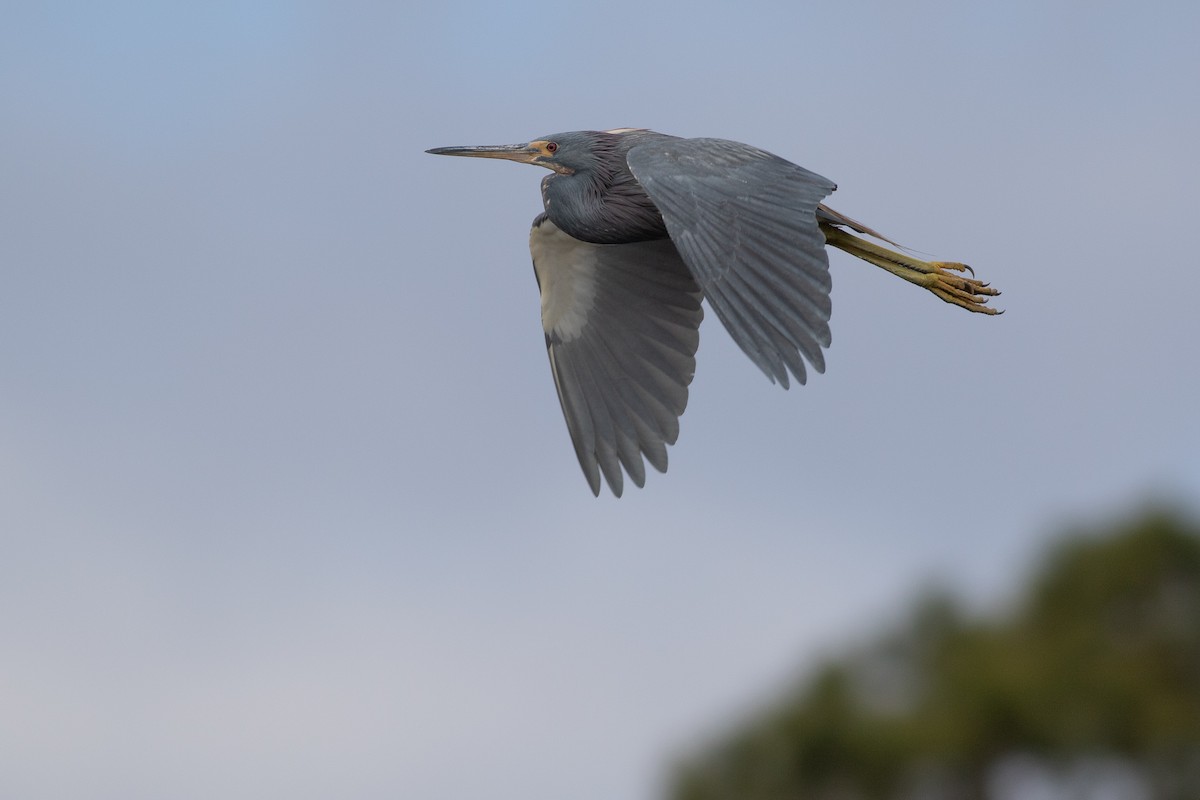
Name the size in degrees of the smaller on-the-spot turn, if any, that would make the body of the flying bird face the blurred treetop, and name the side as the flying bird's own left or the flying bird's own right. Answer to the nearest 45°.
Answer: approximately 90° to the flying bird's own right

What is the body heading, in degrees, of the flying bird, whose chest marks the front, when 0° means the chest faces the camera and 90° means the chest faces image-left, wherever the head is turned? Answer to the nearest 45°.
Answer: approximately 90°
